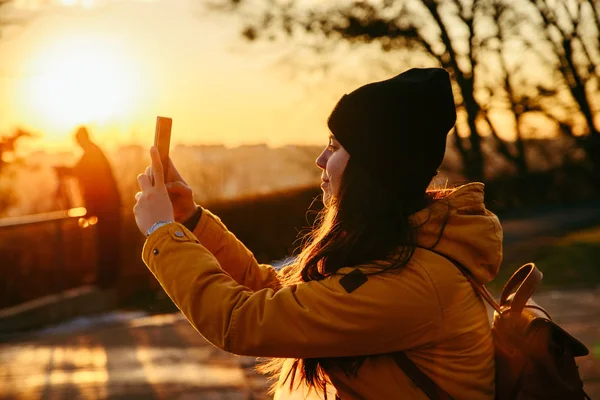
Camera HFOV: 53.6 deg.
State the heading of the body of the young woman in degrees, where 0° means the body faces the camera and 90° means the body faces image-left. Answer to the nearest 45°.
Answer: approximately 90°

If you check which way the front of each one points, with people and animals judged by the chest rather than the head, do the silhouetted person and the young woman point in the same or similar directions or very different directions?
same or similar directions

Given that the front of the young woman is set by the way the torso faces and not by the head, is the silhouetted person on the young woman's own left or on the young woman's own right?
on the young woman's own right

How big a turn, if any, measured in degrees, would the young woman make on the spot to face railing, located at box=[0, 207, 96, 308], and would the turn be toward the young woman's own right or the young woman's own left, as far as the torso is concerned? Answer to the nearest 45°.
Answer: approximately 45° to the young woman's own right

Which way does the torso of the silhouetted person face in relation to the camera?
to the viewer's left

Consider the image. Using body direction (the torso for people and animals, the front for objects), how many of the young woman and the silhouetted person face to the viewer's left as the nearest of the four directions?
2

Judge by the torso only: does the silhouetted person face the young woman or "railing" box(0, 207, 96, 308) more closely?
the railing

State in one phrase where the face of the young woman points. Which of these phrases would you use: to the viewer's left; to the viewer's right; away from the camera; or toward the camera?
to the viewer's left
